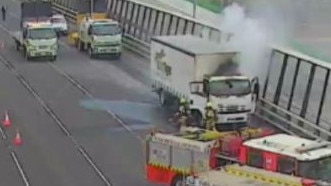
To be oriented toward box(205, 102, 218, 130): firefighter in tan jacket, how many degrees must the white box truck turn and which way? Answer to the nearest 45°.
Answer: approximately 45° to its right

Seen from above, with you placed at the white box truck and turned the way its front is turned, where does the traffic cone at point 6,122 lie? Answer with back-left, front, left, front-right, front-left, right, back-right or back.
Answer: back-right

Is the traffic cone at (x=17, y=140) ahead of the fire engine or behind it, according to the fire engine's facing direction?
behind

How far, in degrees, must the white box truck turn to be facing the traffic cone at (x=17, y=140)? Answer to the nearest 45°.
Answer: approximately 90° to its right

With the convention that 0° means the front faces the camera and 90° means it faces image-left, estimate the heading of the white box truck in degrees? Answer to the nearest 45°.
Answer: approximately 315°

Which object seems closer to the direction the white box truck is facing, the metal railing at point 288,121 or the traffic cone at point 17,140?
the metal railing

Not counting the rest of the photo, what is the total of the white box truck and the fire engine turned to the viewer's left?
0

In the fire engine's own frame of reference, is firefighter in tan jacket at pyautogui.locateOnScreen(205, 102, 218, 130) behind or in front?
behind

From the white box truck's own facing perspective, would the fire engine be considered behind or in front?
in front
